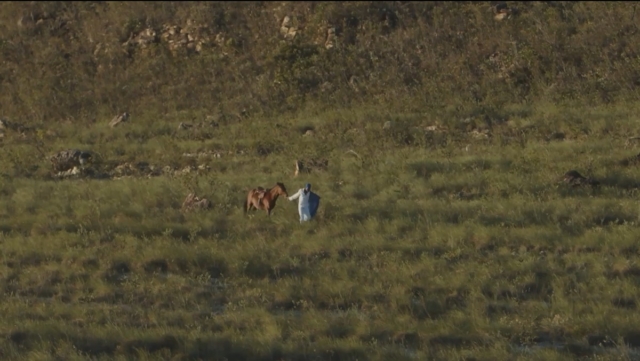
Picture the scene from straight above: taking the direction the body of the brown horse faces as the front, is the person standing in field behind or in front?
in front

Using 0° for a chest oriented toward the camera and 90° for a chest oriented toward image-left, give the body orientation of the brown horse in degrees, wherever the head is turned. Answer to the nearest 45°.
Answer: approximately 270°

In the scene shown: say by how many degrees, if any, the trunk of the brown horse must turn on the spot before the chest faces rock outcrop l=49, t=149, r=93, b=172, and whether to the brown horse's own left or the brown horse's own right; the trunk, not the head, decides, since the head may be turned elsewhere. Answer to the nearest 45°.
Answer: approximately 135° to the brown horse's own left

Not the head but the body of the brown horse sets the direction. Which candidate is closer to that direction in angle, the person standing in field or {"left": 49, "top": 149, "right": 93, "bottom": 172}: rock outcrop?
the person standing in field
